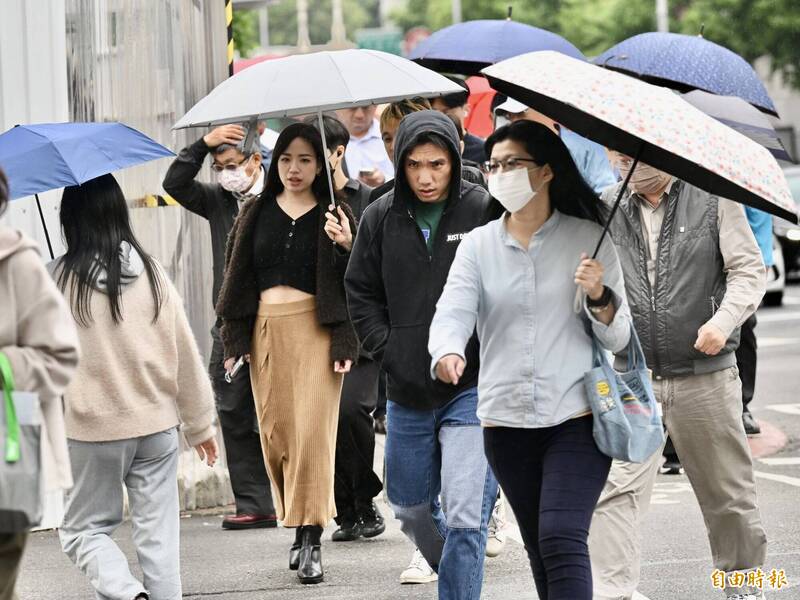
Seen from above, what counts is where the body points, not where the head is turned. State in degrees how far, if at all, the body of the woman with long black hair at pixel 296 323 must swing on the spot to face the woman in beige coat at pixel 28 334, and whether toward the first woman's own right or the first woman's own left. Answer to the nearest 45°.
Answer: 0° — they already face them

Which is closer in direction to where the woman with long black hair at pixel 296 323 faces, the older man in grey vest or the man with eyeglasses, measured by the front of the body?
the older man in grey vest

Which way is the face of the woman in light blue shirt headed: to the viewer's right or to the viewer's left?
to the viewer's left

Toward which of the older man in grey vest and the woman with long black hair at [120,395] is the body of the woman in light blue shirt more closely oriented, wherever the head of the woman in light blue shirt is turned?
the woman with long black hair

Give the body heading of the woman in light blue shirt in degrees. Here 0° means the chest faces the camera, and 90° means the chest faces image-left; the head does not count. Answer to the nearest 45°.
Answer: approximately 45°

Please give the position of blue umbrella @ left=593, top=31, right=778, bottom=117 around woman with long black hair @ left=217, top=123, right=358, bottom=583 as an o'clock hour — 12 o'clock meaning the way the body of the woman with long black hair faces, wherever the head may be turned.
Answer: The blue umbrella is roughly at 8 o'clock from the woman with long black hair.

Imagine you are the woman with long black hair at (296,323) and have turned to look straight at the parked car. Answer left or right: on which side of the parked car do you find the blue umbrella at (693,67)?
right
